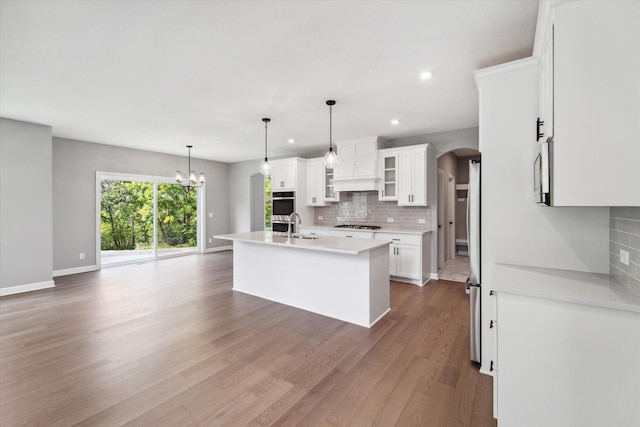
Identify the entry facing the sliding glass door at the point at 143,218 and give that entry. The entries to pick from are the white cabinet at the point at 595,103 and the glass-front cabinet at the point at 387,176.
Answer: the white cabinet

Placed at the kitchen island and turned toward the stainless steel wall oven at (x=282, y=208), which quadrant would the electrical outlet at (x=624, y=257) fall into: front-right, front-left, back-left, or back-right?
back-right

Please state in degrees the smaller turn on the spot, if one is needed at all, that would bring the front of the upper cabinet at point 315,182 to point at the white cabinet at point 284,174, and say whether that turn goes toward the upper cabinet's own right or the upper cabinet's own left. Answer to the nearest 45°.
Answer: approximately 45° to the upper cabinet's own right

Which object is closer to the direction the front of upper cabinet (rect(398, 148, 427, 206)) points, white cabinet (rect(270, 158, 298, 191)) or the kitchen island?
the kitchen island

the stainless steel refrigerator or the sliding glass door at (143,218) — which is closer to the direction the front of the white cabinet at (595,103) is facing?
the sliding glass door

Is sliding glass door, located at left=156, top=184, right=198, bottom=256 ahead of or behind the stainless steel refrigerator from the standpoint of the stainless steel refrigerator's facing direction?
ahead

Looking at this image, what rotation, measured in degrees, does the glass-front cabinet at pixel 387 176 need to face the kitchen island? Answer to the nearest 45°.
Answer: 0° — it already faces it

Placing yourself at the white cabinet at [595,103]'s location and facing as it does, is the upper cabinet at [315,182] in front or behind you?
in front

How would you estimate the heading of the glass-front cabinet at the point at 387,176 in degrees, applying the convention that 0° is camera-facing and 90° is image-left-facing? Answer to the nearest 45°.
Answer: approximately 0°

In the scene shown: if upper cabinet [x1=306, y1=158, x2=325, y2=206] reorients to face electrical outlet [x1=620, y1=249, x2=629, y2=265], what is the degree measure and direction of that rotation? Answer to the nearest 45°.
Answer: approximately 45° to its left

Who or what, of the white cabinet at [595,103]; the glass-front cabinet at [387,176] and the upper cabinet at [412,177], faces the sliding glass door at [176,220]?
the white cabinet

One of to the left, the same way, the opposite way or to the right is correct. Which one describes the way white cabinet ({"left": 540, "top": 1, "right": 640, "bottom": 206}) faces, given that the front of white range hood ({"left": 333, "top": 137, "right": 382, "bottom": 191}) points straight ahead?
to the right

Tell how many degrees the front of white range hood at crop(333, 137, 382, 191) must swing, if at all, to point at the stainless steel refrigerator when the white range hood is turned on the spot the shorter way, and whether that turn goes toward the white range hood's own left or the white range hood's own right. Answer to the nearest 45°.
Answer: approximately 45° to the white range hood's own left
